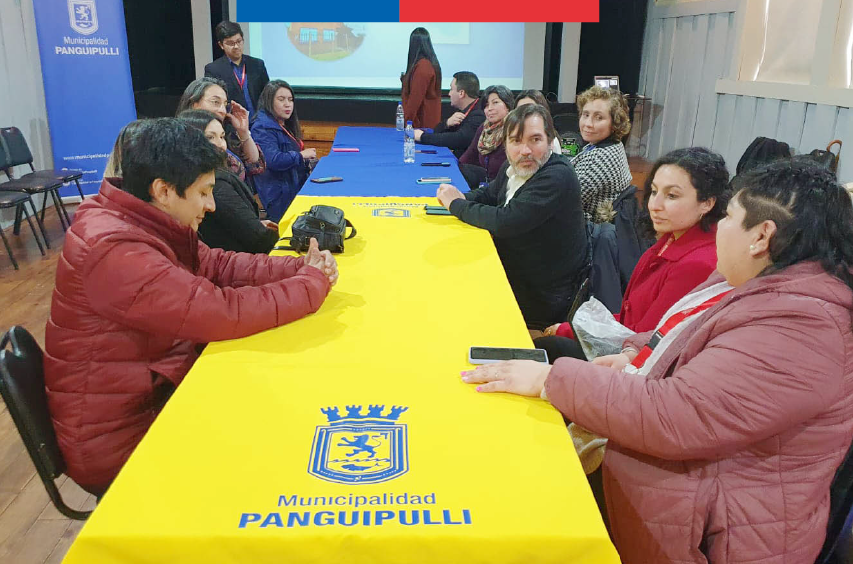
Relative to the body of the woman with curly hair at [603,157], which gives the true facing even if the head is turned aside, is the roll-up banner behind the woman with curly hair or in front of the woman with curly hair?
in front

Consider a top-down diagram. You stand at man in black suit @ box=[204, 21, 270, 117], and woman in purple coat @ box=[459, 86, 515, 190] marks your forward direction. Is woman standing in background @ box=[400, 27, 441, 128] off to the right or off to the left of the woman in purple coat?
left

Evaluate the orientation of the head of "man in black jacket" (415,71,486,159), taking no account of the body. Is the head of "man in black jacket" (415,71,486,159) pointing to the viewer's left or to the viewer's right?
to the viewer's left

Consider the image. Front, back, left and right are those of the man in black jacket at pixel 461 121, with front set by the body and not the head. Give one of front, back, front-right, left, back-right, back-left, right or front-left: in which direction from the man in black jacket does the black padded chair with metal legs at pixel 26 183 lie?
front

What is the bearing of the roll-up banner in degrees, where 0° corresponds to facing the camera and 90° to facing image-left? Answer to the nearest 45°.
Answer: approximately 0°

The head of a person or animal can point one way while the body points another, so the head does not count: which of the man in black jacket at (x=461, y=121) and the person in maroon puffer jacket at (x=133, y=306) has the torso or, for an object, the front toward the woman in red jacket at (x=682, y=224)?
the person in maroon puffer jacket

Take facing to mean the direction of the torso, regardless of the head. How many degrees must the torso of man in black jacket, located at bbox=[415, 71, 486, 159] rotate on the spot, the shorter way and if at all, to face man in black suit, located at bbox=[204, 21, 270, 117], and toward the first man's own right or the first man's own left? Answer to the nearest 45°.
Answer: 0° — they already face them

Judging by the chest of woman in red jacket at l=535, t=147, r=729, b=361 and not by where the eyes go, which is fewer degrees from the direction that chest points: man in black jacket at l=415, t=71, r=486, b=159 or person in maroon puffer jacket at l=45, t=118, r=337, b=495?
the person in maroon puffer jacket

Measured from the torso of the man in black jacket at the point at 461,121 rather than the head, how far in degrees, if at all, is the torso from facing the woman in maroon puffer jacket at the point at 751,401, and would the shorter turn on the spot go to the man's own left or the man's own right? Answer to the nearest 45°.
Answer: approximately 90° to the man's own left

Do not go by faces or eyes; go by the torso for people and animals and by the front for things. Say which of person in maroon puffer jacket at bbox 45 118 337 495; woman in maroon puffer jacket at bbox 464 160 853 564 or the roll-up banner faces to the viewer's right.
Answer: person in maroon puffer jacket at bbox 45 118 337 495

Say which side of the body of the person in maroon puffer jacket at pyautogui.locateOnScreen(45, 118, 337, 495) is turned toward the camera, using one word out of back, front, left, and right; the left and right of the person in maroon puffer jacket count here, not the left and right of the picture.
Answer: right

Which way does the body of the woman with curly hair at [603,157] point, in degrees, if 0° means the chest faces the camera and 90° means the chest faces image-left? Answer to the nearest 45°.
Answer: approximately 90°

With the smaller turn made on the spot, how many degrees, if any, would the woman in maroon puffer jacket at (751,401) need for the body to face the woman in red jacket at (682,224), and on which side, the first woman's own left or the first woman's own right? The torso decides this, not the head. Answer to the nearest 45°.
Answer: approximately 90° to the first woman's own right

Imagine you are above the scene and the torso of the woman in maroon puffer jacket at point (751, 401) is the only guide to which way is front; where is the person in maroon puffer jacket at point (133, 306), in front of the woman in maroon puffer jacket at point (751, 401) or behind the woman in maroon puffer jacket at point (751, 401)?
in front
